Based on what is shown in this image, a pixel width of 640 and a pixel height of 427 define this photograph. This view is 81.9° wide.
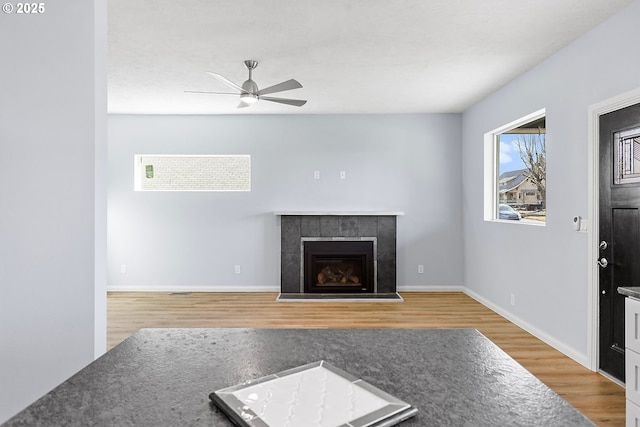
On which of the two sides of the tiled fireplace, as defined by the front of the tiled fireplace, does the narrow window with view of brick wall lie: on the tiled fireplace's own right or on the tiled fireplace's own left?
on the tiled fireplace's own right

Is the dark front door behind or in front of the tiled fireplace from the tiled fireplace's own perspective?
in front

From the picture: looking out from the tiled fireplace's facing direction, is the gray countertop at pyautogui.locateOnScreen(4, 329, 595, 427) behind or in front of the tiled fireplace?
in front

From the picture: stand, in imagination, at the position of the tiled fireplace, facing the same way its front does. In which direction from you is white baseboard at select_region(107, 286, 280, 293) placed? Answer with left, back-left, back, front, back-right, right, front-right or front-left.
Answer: right

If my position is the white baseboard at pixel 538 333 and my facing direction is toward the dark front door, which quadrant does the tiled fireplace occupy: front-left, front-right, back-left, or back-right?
back-right

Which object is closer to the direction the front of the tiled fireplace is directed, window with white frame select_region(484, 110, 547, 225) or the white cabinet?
the white cabinet

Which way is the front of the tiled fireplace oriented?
toward the camera

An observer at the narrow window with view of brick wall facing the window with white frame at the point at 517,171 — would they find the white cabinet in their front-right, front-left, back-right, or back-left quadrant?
front-right

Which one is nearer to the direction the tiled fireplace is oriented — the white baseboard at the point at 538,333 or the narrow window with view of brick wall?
the white baseboard

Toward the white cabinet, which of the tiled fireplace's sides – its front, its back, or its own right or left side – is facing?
front

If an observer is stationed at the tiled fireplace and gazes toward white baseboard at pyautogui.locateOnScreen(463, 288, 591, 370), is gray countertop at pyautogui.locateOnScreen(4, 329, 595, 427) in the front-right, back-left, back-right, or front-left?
front-right

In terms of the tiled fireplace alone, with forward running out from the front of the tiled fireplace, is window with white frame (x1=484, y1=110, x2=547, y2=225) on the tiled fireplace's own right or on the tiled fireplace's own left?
on the tiled fireplace's own left
